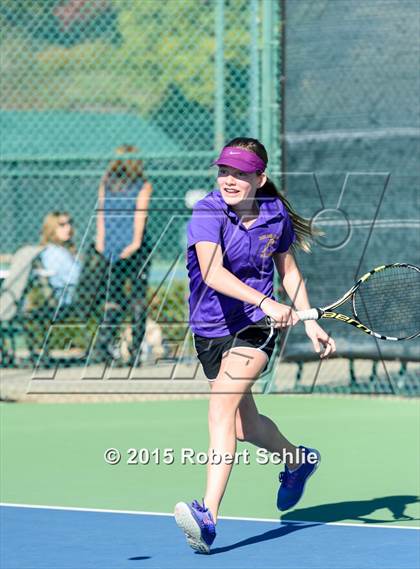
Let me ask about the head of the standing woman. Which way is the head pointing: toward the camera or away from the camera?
away from the camera

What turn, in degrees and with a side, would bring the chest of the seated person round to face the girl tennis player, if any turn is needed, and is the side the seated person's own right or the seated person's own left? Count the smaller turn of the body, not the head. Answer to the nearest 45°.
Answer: approximately 45° to the seated person's own right

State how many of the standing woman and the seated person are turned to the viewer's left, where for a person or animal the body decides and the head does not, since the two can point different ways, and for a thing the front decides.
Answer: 0

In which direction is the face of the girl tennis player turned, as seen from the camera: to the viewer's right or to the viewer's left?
to the viewer's left

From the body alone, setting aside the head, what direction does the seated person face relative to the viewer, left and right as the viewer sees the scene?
facing the viewer and to the right of the viewer
